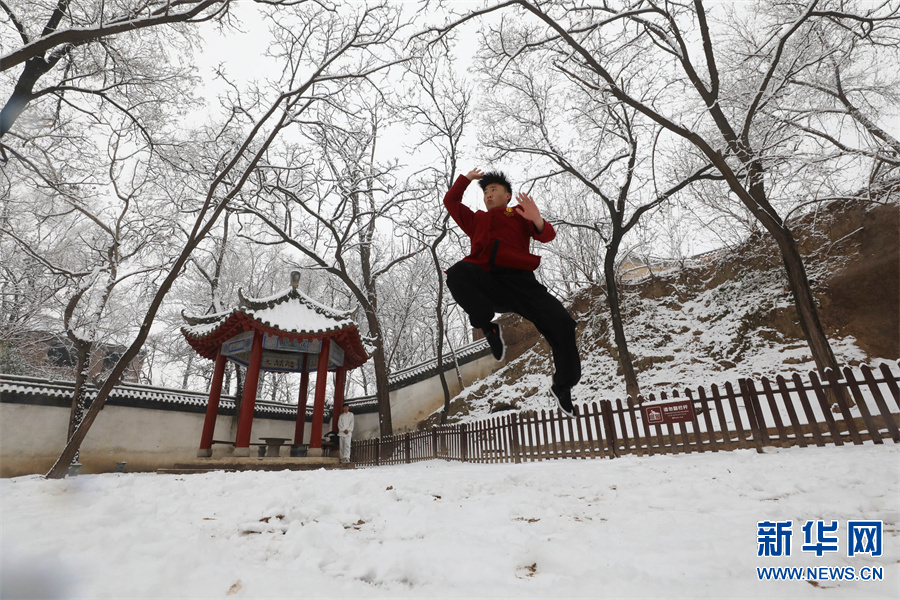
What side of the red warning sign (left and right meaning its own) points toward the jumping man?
front

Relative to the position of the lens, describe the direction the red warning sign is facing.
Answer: facing the viewer

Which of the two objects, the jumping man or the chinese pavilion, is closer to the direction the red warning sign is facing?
the jumping man

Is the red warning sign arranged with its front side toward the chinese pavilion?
no
